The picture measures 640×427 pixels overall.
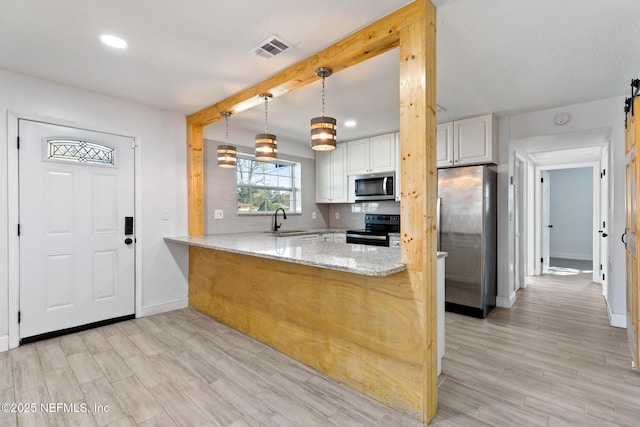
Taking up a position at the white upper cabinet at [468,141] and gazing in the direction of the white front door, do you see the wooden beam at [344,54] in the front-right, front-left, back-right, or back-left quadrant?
front-left

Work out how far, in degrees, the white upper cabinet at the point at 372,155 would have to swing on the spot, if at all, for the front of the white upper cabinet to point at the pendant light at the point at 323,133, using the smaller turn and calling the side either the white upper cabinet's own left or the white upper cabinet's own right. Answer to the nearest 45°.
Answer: approximately 45° to the white upper cabinet's own left

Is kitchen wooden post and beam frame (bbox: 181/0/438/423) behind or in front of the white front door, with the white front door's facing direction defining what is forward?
in front

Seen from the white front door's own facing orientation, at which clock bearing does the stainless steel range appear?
The stainless steel range is roughly at 11 o'clock from the white front door.

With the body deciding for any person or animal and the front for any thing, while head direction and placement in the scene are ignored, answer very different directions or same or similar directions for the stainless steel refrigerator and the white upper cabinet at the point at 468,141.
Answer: same or similar directions

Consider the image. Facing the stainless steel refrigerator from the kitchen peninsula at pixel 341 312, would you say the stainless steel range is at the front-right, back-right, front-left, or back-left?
front-left

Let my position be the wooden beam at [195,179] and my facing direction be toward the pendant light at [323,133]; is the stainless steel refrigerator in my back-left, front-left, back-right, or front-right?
front-left

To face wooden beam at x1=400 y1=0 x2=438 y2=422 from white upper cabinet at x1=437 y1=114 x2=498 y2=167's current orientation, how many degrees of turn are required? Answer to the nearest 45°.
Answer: approximately 45° to its left

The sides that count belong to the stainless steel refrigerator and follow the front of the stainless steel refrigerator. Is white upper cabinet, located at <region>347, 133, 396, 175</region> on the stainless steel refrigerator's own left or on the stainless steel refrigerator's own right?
on the stainless steel refrigerator's own right

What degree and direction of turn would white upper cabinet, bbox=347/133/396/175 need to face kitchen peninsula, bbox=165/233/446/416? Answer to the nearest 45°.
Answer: approximately 45° to its left

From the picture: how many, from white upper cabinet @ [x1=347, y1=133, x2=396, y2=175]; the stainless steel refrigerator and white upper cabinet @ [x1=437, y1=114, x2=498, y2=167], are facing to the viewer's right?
0

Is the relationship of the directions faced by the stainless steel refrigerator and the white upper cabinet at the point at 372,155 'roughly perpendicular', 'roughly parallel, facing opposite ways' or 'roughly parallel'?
roughly parallel

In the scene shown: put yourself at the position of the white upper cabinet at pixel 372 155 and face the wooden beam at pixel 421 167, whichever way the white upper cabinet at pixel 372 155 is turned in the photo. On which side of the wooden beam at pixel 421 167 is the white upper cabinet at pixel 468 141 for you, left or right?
left

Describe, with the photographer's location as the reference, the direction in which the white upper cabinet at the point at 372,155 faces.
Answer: facing the viewer and to the left of the viewer
